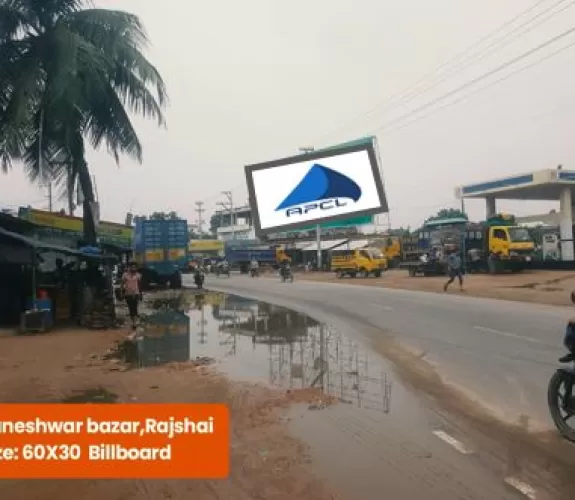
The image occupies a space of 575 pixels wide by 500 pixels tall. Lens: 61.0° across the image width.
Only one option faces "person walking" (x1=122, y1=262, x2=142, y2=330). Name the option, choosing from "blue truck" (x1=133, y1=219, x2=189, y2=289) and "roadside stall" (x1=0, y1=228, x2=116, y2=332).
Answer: the roadside stall

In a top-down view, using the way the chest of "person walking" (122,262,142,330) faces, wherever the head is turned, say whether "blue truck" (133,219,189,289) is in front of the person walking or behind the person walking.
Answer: behind

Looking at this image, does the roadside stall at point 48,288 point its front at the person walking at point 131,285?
yes

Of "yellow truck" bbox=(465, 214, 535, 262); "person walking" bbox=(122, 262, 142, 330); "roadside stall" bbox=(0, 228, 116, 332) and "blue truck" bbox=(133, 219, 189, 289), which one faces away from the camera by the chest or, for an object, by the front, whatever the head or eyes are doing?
the blue truck

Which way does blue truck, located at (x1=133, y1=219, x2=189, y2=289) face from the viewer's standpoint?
away from the camera

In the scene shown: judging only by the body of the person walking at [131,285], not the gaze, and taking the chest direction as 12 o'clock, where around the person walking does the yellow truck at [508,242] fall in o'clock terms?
The yellow truck is roughly at 8 o'clock from the person walking.

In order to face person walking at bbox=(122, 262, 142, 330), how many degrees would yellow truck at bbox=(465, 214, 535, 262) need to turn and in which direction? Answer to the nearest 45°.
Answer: approximately 90° to its right

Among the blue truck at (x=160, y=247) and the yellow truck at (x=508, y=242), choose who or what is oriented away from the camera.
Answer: the blue truck

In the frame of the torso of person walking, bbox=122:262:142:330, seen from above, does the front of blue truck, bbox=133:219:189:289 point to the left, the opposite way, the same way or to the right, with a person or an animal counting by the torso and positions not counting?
the opposite way

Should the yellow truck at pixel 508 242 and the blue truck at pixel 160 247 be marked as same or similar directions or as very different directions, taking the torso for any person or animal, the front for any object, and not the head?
very different directions

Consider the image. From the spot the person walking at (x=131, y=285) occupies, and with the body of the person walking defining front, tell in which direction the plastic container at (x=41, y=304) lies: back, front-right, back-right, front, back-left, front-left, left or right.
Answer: right

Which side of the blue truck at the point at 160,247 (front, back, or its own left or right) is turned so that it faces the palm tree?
back

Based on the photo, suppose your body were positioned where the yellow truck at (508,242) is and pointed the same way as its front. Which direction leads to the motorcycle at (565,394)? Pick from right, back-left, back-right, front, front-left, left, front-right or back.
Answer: front-right

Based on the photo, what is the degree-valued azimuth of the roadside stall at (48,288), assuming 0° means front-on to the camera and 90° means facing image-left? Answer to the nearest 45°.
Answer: approximately 315°

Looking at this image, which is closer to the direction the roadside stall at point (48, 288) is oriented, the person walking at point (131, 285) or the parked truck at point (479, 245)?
the person walking
